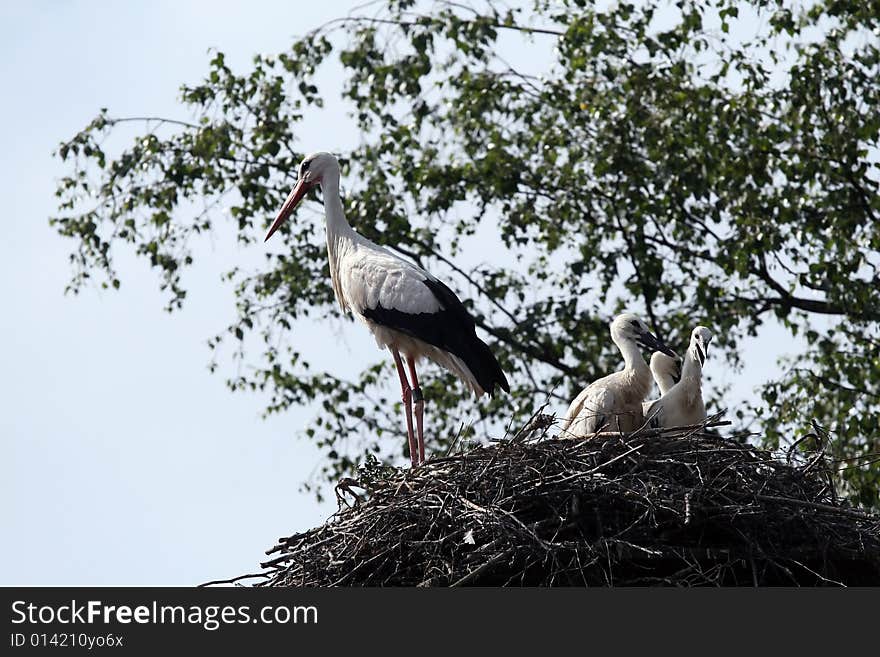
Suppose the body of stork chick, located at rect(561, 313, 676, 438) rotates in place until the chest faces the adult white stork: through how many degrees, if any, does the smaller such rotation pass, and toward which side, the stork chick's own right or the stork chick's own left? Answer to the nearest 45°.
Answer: approximately 180°

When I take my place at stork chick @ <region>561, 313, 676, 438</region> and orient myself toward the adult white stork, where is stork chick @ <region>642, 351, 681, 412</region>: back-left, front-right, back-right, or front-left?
back-right

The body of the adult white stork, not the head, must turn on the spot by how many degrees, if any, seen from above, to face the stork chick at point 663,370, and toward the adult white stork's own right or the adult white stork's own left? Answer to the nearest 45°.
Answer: approximately 180°

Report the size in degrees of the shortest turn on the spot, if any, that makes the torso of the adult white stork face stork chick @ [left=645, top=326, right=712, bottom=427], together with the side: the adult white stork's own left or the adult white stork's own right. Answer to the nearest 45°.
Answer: approximately 180°

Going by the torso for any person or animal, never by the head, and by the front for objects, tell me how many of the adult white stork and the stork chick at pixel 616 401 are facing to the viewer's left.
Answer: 1

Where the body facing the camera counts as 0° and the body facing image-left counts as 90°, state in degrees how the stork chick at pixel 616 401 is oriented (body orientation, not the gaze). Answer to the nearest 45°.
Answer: approximately 270°

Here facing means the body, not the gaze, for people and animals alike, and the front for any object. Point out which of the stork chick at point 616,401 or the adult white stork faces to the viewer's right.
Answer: the stork chick

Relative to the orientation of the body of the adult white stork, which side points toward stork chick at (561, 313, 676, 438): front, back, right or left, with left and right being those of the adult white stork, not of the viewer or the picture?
back

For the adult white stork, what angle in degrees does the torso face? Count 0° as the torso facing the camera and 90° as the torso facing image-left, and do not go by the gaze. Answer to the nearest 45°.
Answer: approximately 90°
